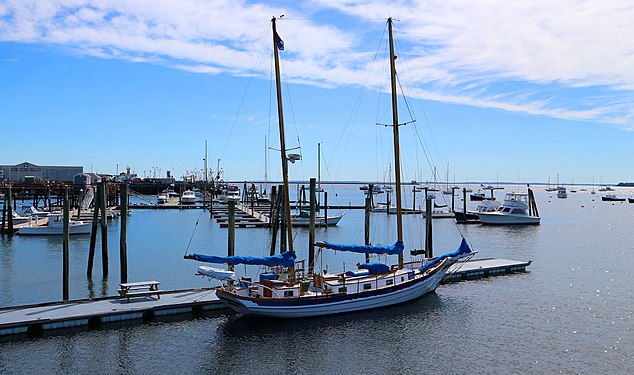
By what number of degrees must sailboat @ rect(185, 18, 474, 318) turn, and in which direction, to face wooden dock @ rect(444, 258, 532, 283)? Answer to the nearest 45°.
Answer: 0° — it already faces it

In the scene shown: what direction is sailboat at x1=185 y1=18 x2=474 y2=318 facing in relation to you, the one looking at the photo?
facing away from the viewer and to the right of the viewer

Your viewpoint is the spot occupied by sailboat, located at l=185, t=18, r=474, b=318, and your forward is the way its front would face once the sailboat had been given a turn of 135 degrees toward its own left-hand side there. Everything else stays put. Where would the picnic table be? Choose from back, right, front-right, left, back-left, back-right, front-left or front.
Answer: front
